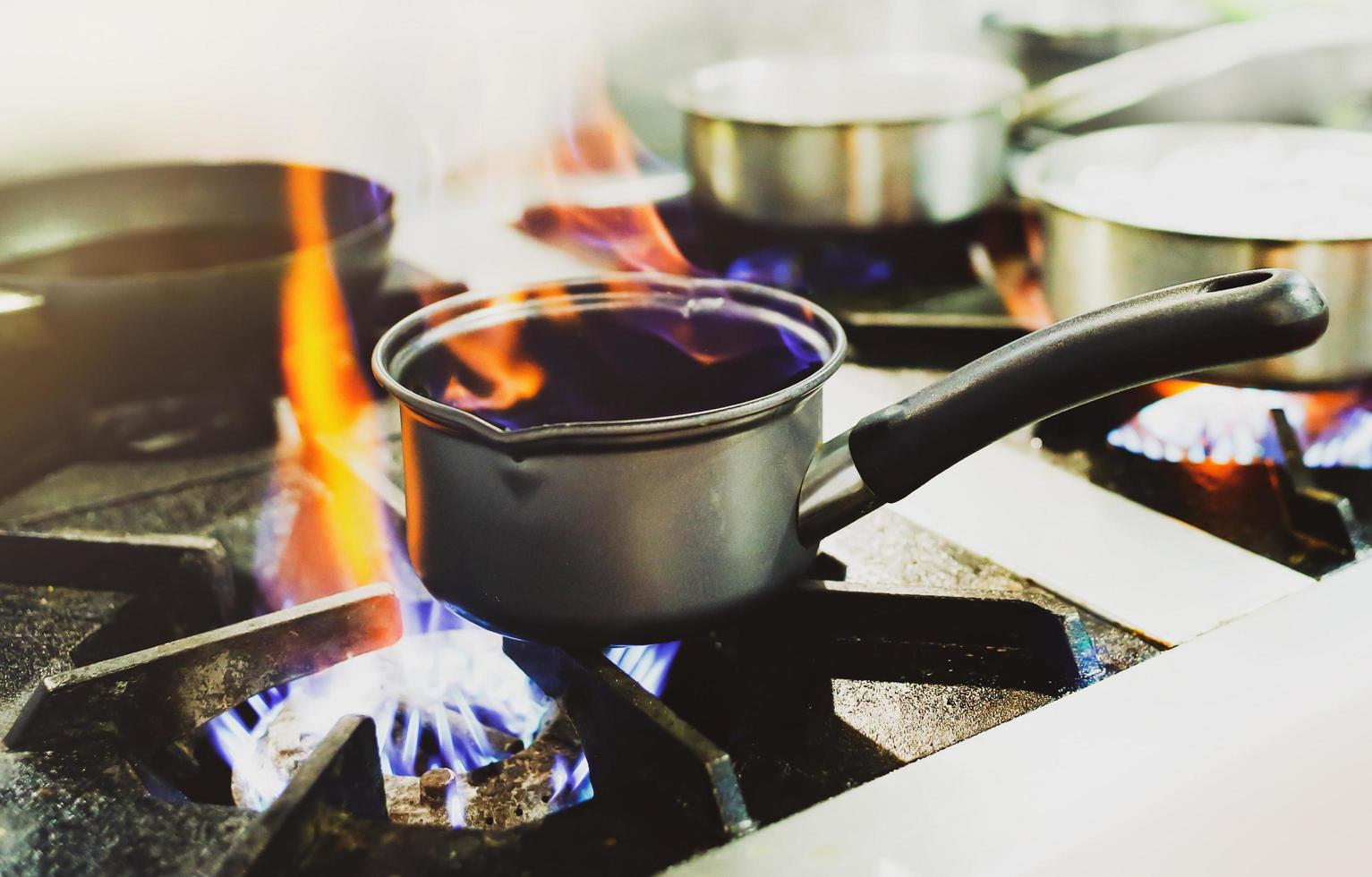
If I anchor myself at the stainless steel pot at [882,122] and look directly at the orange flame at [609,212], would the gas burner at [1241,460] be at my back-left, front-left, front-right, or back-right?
back-left
